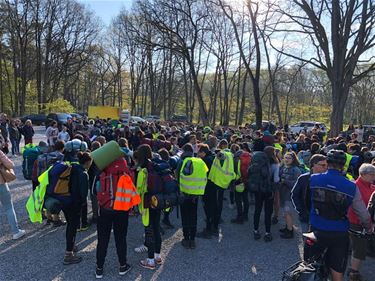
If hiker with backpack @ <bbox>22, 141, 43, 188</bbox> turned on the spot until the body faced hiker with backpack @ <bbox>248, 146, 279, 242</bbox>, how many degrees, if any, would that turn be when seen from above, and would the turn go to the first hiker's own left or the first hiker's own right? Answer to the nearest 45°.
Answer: approximately 45° to the first hiker's own right

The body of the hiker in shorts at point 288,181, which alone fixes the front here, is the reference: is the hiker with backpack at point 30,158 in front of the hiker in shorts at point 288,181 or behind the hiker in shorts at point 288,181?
in front

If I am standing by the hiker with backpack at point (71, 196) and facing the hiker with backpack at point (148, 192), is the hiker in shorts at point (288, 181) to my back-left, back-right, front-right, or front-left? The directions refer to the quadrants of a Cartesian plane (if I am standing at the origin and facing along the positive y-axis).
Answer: front-left

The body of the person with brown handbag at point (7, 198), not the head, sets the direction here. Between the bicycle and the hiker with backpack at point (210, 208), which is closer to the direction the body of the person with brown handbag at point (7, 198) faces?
the hiker with backpack
